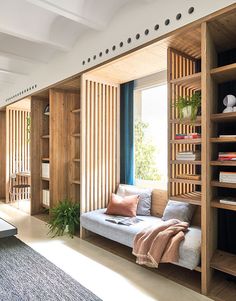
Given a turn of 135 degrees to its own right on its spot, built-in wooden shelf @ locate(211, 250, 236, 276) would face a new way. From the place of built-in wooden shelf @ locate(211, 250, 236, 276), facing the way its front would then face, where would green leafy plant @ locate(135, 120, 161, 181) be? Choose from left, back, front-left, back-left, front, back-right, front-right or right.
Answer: front-left

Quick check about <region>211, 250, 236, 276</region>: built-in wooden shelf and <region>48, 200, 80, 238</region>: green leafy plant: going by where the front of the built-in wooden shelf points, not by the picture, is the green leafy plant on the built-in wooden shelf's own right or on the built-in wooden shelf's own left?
on the built-in wooden shelf's own right

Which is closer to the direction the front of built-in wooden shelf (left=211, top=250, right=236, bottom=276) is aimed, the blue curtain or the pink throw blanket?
the pink throw blanket

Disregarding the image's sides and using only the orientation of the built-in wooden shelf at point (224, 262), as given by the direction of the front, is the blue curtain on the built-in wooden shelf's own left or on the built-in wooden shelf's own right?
on the built-in wooden shelf's own right

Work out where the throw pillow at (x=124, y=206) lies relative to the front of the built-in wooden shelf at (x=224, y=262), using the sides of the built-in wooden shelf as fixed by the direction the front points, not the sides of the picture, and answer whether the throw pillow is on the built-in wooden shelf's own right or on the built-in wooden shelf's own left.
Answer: on the built-in wooden shelf's own right

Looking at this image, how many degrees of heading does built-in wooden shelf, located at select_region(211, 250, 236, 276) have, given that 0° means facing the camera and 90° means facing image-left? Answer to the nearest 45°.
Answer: approximately 45°
